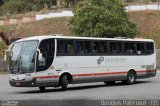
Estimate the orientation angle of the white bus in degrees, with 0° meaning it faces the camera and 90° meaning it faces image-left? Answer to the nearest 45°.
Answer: approximately 45°
